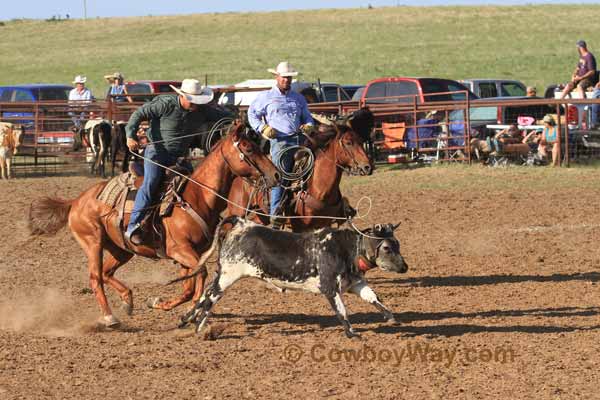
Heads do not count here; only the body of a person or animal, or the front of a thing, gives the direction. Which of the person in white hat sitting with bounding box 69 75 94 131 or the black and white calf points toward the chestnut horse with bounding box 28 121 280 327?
the person in white hat sitting

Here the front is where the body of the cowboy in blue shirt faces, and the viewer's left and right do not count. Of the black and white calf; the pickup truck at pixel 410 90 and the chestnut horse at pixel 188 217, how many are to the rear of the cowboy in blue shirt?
1

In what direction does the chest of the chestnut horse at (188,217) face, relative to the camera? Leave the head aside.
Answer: to the viewer's right

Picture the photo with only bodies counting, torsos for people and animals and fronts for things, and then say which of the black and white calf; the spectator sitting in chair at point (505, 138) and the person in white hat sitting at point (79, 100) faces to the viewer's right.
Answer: the black and white calf

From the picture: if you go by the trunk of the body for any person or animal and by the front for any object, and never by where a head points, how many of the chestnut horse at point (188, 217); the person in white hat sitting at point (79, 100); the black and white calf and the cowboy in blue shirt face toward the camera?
2

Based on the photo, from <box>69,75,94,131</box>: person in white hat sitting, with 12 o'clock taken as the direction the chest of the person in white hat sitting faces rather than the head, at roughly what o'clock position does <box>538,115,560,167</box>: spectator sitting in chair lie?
The spectator sitting in chair is roughly at 10 o'clock from the person in white hat sitting.

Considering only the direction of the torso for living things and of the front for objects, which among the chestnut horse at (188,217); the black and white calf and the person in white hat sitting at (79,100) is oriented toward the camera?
the person in white hat sitting

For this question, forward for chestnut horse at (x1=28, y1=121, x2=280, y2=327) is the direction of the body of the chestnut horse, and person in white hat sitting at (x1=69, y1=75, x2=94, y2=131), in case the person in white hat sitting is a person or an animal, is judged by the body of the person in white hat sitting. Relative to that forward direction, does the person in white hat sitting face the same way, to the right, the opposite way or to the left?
to the right

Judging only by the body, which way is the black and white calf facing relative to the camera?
to the viewer's right

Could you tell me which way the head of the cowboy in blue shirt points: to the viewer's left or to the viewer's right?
to the viewer's right

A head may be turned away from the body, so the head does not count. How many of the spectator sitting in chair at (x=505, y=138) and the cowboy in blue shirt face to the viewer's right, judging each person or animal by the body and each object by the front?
0

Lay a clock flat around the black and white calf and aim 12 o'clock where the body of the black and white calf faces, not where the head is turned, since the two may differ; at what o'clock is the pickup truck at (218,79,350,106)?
The pickup truck is roughly at 9 o'clock from the black and white calf.
